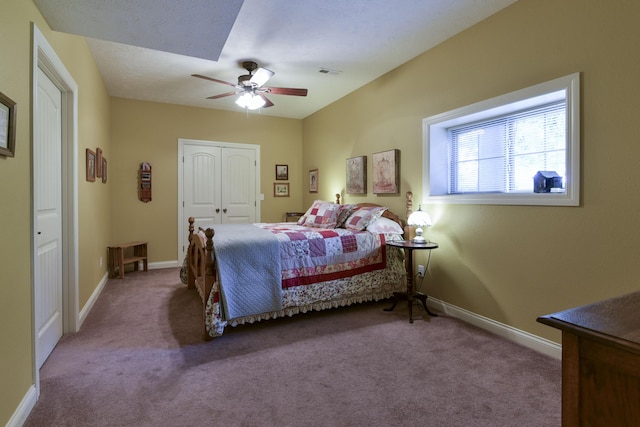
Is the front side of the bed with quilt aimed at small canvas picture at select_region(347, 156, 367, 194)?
no

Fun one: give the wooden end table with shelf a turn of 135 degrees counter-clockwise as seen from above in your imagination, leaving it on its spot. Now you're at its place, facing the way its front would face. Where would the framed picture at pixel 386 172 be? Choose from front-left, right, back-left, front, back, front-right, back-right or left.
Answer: back-right

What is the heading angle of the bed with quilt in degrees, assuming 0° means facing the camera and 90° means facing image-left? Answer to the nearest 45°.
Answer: approximately 45°

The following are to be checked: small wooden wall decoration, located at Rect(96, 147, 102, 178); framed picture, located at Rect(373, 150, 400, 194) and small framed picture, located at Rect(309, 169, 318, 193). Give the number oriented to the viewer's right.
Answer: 1

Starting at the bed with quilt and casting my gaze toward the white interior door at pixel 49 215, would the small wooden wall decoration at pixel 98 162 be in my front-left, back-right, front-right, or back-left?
front-right

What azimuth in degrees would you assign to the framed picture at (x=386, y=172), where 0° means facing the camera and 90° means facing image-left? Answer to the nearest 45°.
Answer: approximately 45°

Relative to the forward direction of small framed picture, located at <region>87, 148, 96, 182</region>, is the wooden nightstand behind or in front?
in front

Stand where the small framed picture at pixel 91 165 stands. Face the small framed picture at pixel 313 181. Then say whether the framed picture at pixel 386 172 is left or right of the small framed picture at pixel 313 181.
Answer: right

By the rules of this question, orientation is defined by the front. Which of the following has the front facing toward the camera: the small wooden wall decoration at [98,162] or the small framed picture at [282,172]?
the small framed picture at [282,172]

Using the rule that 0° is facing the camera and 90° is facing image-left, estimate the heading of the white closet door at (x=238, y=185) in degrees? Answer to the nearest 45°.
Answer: approximately 0°

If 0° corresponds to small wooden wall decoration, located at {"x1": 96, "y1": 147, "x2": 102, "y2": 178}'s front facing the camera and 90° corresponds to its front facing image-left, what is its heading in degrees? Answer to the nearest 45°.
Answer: approximately 270°

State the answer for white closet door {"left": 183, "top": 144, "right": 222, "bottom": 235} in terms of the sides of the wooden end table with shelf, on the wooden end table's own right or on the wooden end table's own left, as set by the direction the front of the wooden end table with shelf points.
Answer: on the wooden end table's own left

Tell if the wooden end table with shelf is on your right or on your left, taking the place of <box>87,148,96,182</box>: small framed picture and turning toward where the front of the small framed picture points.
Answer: on your left

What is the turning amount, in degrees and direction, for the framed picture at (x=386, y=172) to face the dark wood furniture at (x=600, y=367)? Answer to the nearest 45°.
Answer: approximately 45° to its left

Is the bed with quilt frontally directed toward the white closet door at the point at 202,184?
no

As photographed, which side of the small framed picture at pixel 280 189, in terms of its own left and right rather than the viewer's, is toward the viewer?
front

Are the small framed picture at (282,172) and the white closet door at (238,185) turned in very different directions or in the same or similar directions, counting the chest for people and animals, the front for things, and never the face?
same or similar directions

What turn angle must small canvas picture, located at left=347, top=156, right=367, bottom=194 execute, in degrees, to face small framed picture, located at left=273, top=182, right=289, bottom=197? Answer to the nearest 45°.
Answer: approximately 90° to its right
